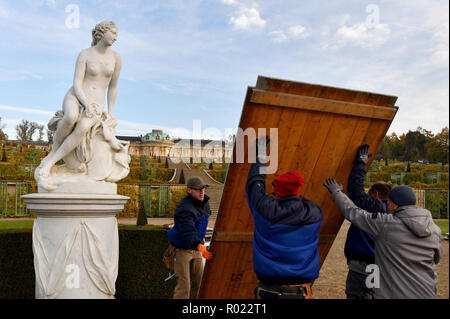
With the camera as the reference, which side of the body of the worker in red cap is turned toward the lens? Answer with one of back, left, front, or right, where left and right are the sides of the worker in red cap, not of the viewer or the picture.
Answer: back

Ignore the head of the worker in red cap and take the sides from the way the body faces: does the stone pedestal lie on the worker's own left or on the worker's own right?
on the worker's own left

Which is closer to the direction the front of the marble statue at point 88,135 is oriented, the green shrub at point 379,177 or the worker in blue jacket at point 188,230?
the worker in blue jacket

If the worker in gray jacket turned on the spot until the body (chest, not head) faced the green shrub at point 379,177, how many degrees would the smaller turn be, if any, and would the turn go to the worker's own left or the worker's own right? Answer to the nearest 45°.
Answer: approximately 45° to the worker's own right

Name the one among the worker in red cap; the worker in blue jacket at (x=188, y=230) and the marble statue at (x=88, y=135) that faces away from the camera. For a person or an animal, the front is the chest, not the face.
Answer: the worker in red cap

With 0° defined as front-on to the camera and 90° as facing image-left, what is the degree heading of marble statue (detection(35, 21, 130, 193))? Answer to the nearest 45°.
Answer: approximately 0°

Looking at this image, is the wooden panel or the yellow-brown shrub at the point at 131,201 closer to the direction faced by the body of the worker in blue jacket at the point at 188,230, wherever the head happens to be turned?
the wooden panel

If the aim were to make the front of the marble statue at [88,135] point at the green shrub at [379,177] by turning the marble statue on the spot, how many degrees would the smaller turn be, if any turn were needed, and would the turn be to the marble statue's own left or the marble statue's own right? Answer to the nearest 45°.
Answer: approximately 135° to the marble statue's own left
